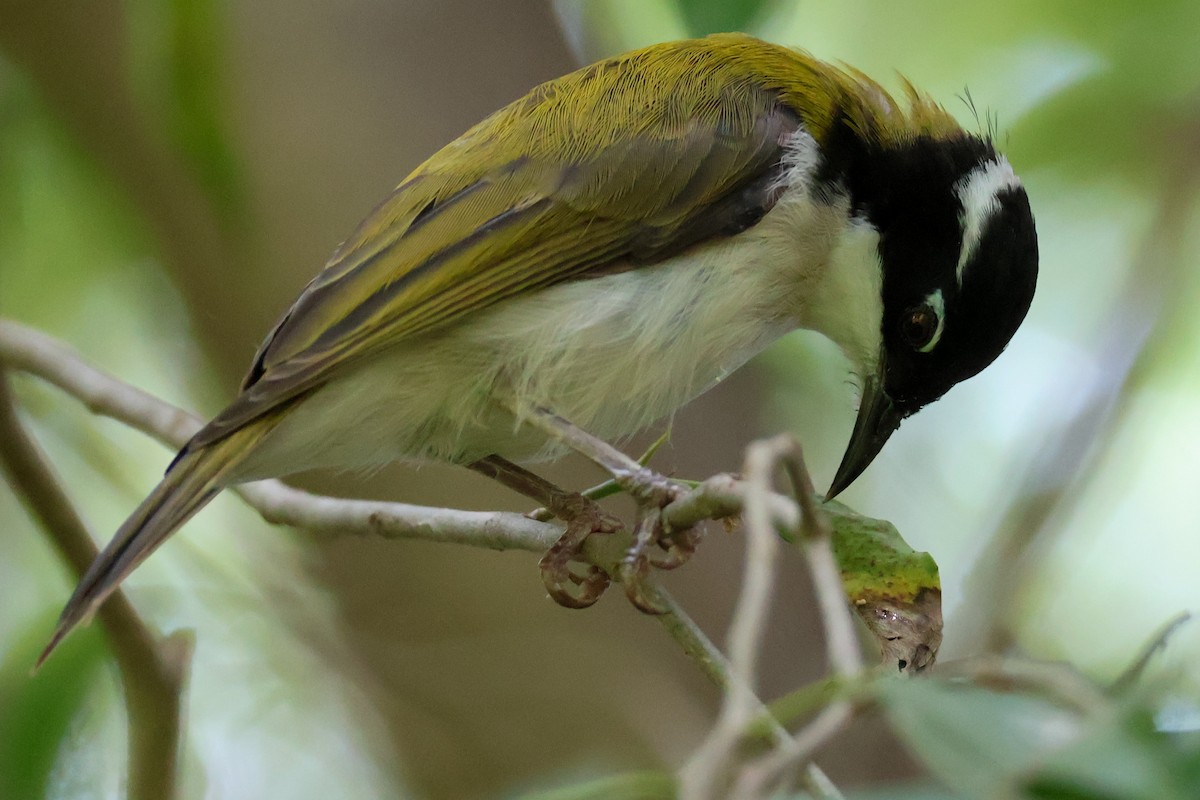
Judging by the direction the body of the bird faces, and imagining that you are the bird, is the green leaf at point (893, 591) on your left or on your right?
on your right

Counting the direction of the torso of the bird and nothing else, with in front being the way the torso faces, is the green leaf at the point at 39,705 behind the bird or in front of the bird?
behind

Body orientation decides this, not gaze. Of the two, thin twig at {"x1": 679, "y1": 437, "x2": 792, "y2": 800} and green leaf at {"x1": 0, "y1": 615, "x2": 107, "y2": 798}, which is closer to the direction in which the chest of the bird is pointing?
the thin twig

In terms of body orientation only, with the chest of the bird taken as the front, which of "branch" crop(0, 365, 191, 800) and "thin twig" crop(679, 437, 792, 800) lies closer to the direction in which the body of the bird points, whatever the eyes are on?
the thin twig

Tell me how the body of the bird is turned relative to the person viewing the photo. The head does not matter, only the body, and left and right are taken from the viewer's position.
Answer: facing to the right of the viewer

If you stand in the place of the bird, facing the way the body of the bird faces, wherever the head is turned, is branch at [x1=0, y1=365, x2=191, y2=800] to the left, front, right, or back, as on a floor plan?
back

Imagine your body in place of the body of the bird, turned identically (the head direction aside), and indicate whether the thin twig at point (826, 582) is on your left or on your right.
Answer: on your right

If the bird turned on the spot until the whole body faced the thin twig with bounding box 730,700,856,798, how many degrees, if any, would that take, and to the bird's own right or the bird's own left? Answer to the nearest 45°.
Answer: approximately 90° to the bird's own right
